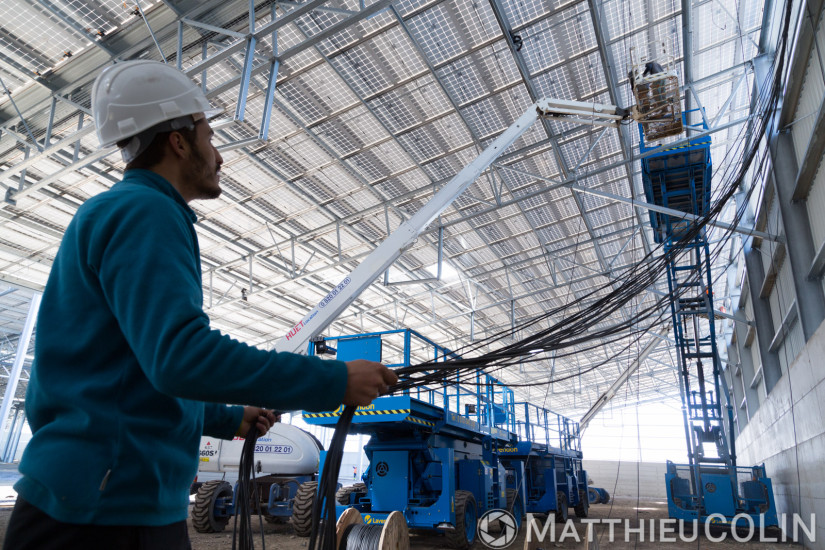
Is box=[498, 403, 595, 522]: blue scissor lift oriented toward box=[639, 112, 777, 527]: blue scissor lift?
no

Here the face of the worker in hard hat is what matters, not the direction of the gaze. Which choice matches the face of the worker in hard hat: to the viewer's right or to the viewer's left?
to the viewer's right

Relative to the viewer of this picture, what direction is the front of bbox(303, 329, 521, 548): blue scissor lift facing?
facing the viewer and to the left of the viewer

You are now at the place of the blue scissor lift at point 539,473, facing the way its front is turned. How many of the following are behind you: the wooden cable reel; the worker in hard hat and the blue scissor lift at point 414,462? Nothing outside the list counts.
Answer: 0

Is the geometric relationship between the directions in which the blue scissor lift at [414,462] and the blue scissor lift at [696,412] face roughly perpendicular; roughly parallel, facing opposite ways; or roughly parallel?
roughly parallel

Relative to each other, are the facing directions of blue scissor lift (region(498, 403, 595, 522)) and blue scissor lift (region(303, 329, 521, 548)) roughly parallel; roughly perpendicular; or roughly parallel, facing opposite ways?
roughly parallel

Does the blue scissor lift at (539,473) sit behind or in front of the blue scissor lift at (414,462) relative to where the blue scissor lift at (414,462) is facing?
behind

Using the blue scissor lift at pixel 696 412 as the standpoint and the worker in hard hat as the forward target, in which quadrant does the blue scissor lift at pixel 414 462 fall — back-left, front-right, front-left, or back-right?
front-right

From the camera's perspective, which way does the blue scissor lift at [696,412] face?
toward the camera

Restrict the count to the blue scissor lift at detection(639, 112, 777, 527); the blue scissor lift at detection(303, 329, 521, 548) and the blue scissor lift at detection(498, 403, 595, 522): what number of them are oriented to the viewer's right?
0
